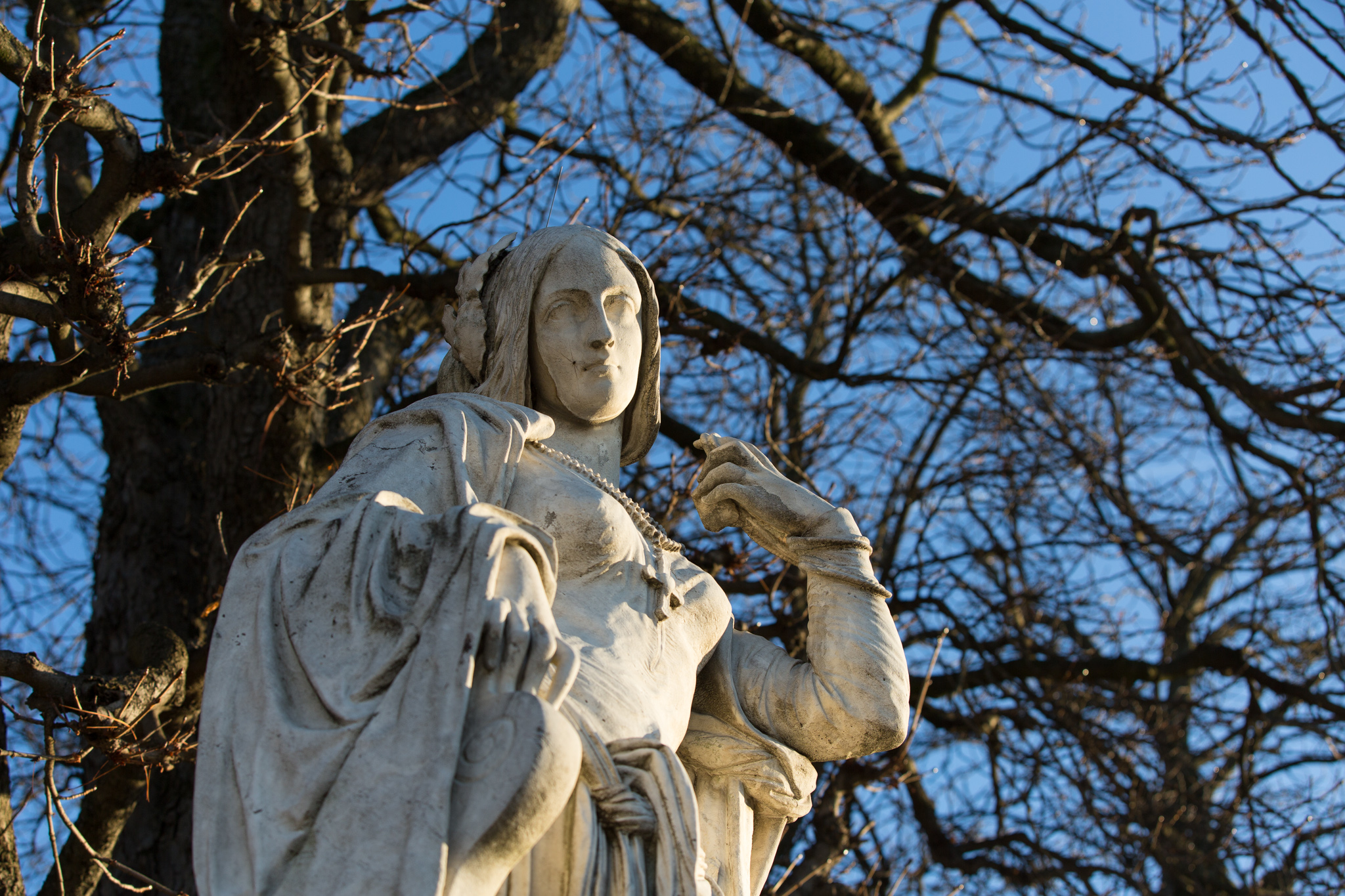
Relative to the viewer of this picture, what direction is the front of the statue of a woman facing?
facing the viewer and to the right of the viewer
